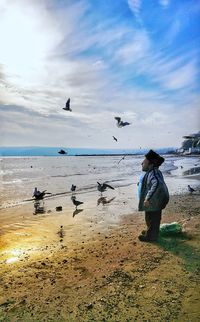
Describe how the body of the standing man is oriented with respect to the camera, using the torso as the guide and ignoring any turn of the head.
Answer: to the viewer's left
